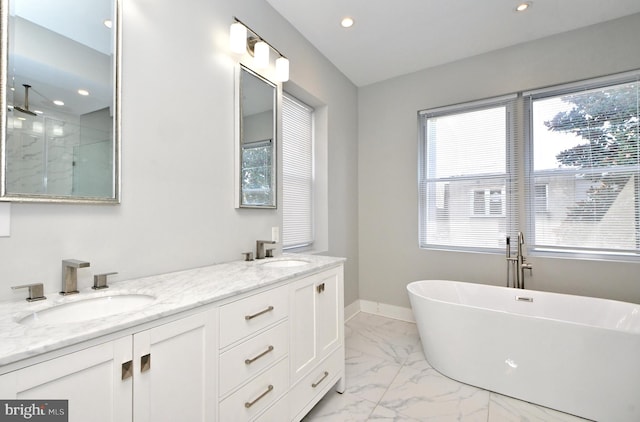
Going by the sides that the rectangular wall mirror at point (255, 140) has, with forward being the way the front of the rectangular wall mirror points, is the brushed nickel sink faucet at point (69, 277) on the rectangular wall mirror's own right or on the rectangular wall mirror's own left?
on the rectangular wall mirror's own right

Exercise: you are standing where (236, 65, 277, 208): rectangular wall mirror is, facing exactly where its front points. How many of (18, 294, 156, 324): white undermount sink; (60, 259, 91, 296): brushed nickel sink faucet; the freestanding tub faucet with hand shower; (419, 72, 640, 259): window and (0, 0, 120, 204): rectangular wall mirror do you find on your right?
3

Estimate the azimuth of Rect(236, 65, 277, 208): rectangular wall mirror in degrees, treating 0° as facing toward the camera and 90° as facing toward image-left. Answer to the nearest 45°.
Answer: approximately 315°

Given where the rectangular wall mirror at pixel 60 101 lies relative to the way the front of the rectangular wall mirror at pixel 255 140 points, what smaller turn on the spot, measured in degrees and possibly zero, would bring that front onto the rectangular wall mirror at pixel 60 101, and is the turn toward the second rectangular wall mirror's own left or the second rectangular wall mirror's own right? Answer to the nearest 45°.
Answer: approximately 90° to the second rectangular wall mirror's own right

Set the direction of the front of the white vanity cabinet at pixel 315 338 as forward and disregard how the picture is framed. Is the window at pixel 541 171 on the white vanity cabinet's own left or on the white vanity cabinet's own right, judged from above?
on the white vanity cabinet's own left

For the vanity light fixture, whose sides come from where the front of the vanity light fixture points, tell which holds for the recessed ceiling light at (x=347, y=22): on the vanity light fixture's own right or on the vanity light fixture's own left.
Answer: on the vanity light fixture's own left
